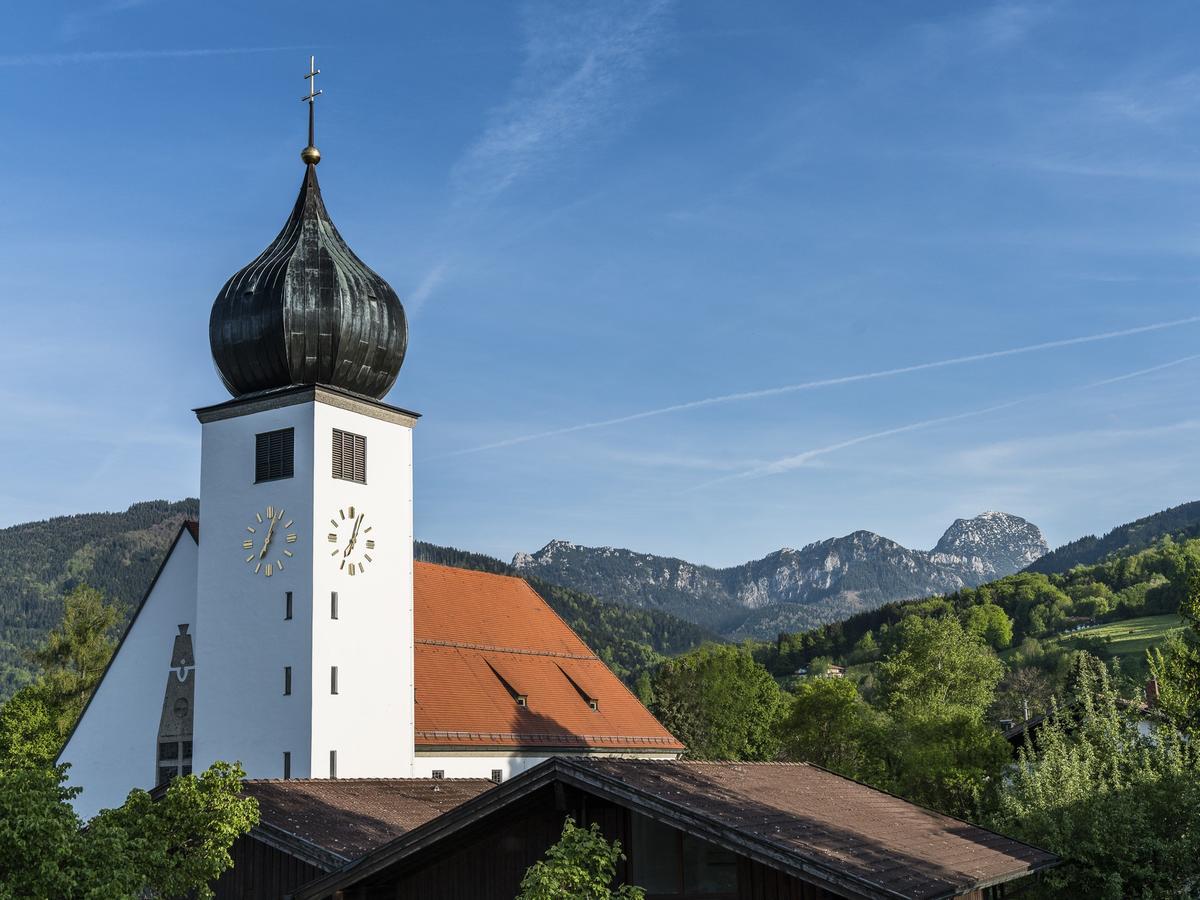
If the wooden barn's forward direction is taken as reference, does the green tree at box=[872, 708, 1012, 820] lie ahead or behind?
behind

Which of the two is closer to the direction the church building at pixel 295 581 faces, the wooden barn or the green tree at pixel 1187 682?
the wooden barn

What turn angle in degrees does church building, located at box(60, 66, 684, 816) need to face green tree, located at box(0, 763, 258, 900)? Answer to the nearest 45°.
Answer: approximately 45° to its left

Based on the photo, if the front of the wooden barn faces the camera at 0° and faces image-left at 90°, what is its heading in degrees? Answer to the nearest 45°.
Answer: approximately 45°

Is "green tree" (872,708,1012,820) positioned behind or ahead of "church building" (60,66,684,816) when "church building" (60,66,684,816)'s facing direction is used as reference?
behind

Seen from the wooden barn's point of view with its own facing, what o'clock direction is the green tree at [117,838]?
The green tree is roughly at 1 o'clock from the wooden barn.
